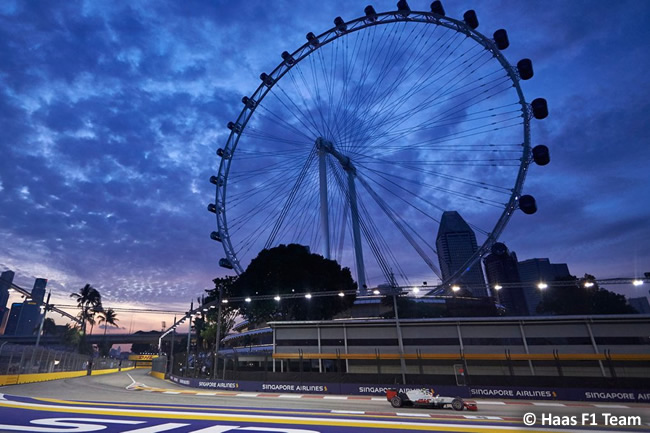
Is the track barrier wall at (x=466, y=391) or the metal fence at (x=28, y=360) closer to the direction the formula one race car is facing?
the track barrier wall

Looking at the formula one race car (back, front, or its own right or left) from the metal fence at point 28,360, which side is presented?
back

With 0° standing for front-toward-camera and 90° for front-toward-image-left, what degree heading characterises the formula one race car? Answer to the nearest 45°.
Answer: approximately 270°
